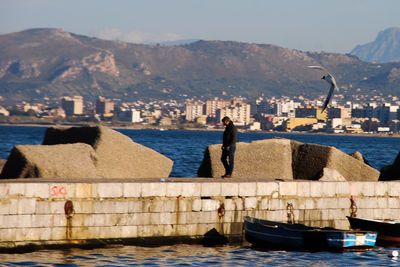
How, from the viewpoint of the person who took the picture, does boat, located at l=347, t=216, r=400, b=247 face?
facing to the left of the viewer

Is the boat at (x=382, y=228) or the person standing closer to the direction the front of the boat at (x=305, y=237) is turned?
the person standing

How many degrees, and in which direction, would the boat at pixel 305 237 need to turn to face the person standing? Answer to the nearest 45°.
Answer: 0° — it already faces them

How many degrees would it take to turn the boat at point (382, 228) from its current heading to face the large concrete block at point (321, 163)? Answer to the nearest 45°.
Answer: approximately 45° to its right

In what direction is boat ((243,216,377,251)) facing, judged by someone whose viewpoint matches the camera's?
facing away from the viewer and to the left of the viewer

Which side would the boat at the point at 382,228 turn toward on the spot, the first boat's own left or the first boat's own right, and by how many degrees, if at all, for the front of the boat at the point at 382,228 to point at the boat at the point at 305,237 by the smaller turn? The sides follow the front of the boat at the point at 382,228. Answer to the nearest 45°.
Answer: approximately 45° to the first boat's own left
